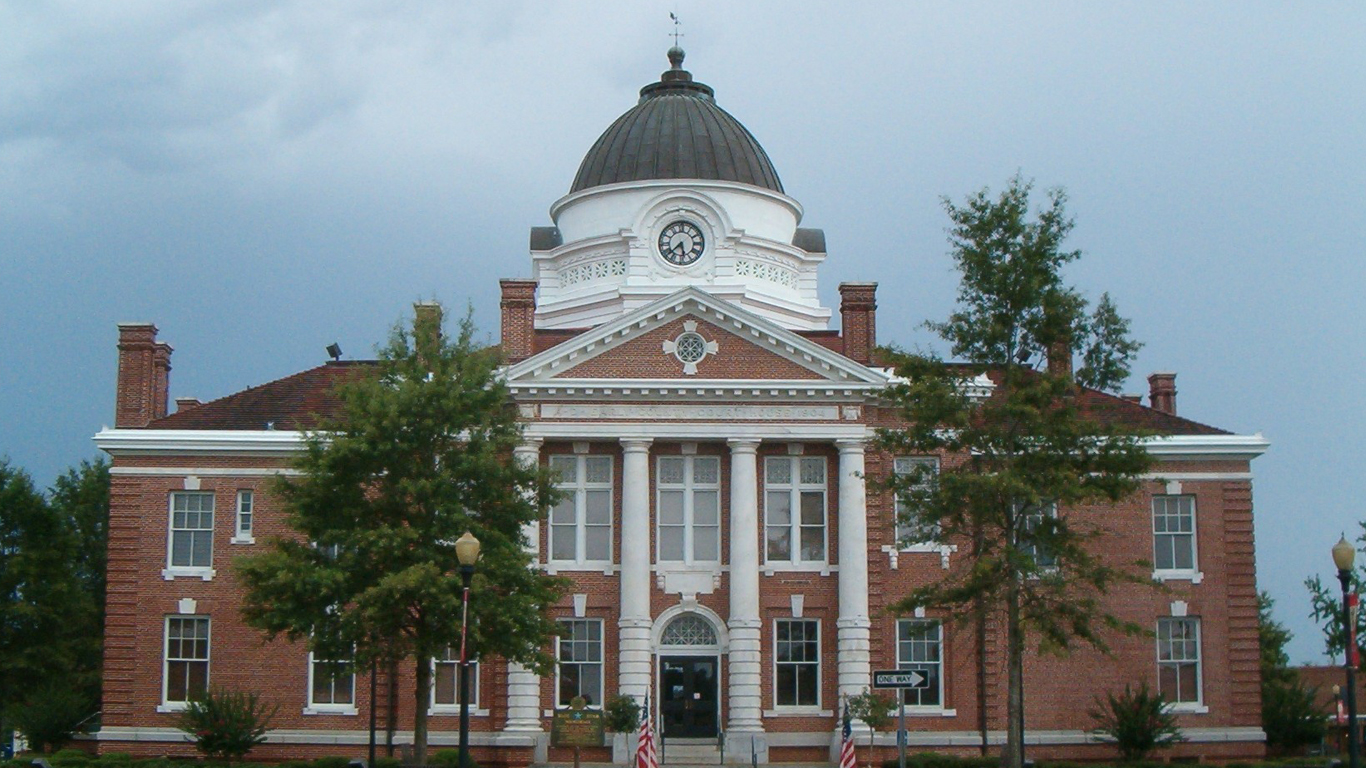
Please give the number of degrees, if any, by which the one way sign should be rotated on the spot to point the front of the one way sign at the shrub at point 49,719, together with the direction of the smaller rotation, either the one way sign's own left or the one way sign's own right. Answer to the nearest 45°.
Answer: approximately 135° to the one way sign's own right

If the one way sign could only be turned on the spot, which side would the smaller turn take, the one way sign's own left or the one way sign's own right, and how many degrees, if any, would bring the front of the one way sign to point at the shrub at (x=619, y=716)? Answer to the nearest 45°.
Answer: approximately 135° to the one way sign's own right

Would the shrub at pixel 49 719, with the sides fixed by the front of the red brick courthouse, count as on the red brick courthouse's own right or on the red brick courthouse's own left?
on the red brick courthouse's own right

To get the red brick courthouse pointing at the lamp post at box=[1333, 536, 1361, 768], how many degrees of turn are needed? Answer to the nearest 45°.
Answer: approximately 45° to its left

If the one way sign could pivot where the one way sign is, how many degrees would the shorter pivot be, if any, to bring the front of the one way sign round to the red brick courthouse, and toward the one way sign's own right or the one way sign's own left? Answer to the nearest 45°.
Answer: approximately 180°

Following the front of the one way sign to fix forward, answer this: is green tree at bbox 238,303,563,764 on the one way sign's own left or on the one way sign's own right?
on the one way sign's own right

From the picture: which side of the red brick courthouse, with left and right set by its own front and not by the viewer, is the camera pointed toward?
front

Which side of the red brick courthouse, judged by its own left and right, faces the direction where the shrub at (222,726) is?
right

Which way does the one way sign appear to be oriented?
toward the camera
